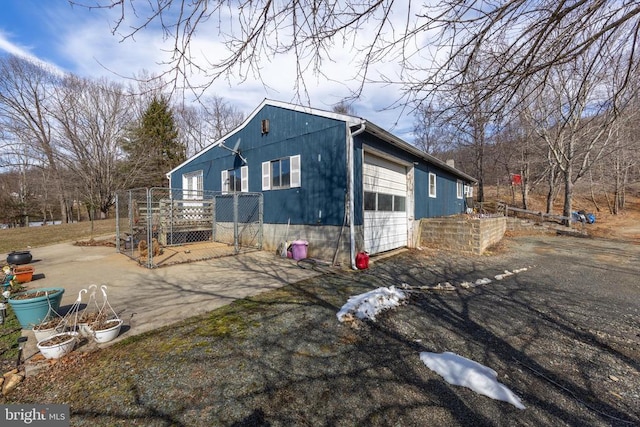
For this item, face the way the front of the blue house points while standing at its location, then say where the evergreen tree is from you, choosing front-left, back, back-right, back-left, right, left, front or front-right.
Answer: right

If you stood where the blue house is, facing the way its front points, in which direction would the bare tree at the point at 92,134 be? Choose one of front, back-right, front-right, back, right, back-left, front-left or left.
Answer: right

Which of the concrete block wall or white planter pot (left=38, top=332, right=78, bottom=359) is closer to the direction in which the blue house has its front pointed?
the white planter pot

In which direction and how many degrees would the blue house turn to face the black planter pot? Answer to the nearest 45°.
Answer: approximately 45° to its right

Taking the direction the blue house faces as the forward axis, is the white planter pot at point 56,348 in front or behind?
in front

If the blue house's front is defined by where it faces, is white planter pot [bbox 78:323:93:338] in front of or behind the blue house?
in front

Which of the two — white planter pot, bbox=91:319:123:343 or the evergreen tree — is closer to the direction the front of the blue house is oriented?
the white planter pot

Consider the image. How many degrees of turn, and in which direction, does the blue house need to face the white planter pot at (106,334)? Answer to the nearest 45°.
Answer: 0° — it already faces it

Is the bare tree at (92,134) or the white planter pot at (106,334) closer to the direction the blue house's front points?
the white planter pot
